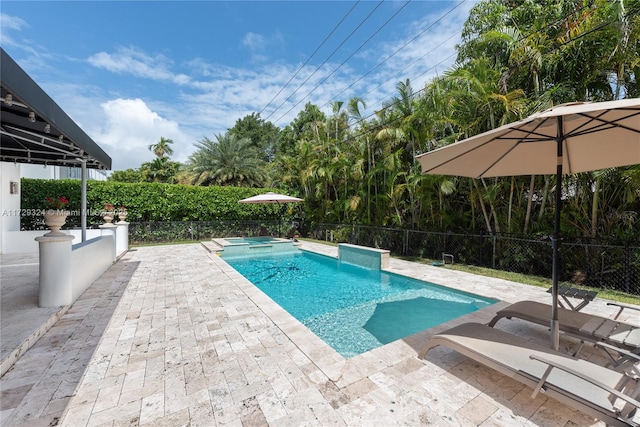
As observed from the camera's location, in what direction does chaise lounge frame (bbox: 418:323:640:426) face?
facing away from the viewer and to the left of the viewer

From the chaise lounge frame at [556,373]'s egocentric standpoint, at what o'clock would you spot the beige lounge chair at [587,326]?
The beige lounge chair is roughly at 2 o'clock from the chaise lounge frame.

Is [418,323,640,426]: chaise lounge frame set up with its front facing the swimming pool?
yes

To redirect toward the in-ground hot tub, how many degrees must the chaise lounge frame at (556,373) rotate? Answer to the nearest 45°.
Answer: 0° — it already faces it

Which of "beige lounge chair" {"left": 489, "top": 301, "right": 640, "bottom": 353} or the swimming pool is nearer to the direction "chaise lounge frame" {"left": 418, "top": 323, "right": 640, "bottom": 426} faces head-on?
the swimming pool

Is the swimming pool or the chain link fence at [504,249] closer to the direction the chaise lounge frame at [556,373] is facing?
the swimming pool

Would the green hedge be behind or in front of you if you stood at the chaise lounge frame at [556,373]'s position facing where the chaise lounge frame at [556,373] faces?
in front

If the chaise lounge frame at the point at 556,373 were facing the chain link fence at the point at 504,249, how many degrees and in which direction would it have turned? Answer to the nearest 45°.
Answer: approximately 45° to its right

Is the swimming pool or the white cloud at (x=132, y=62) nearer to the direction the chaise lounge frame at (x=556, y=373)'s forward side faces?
the swimming pool
